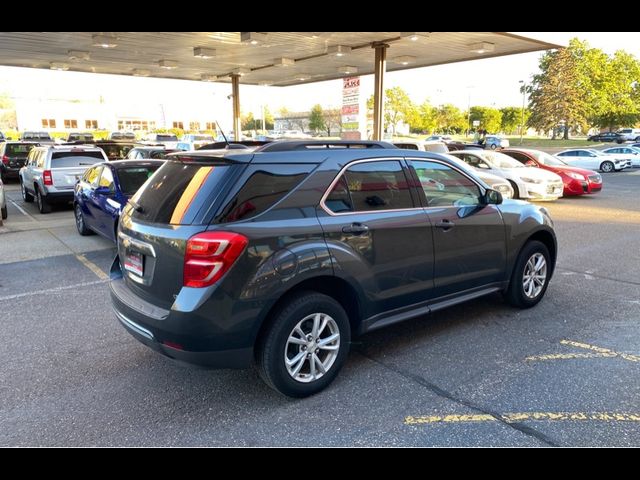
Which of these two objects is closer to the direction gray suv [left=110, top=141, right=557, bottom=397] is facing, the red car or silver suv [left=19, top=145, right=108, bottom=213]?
the red car

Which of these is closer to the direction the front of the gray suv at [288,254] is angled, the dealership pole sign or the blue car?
the dealership pole sign

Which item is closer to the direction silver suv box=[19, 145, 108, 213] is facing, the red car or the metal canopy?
the metal canopy

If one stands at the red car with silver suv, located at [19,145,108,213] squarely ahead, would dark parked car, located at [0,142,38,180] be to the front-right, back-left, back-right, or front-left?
front-right

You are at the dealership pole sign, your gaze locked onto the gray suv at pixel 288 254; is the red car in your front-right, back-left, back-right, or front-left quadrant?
front-left

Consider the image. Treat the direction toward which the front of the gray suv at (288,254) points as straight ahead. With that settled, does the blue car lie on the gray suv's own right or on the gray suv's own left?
on the gray suv's own left

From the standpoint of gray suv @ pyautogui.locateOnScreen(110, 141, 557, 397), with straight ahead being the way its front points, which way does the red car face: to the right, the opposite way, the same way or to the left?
to the right

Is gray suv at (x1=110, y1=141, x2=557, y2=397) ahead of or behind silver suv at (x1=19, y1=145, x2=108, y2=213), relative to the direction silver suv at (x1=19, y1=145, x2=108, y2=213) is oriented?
behind

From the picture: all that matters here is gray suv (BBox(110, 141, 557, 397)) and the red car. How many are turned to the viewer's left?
0

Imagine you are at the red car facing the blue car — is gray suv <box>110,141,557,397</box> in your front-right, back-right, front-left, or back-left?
front-left

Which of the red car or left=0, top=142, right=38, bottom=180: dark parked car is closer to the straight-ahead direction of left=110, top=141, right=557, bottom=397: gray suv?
the red car

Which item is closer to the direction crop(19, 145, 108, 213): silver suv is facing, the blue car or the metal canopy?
the metal canopy

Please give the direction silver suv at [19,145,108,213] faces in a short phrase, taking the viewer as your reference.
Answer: facing away from the viewer and to the left of the viewer

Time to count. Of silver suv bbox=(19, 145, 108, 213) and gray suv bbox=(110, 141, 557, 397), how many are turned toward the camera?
0

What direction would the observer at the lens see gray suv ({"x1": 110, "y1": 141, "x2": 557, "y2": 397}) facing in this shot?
facing away from the viewer and to the right of the viewer

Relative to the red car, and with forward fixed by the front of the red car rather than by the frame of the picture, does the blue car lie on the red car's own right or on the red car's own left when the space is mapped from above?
on the red car's own right
